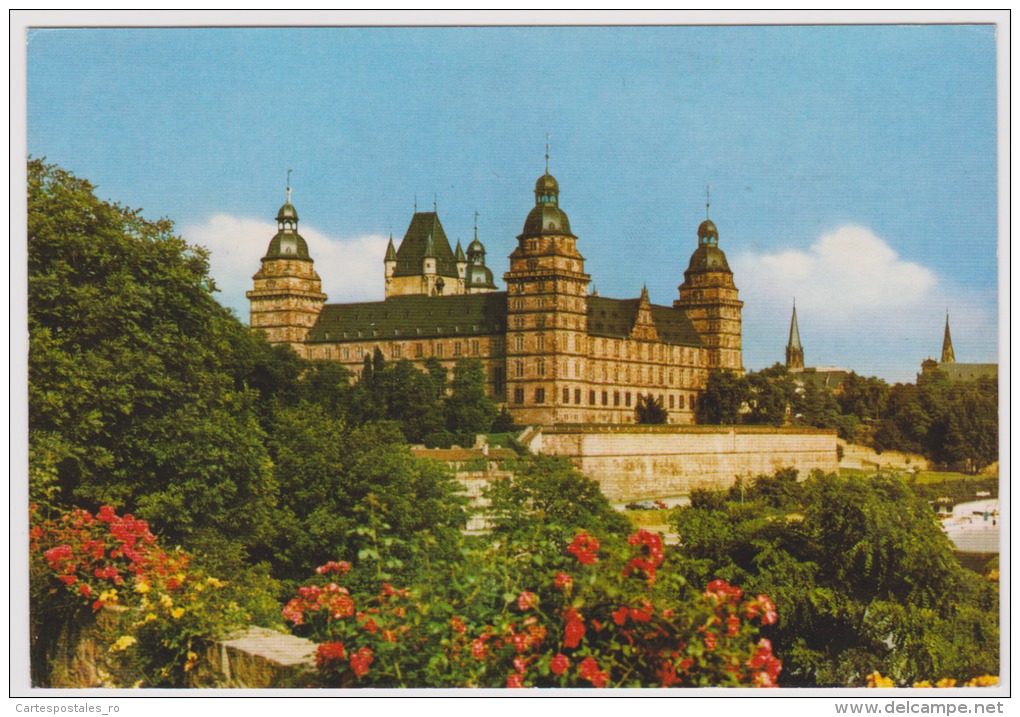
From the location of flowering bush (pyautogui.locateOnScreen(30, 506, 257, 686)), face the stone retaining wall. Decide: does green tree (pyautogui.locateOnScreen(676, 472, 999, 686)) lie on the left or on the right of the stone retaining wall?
right
